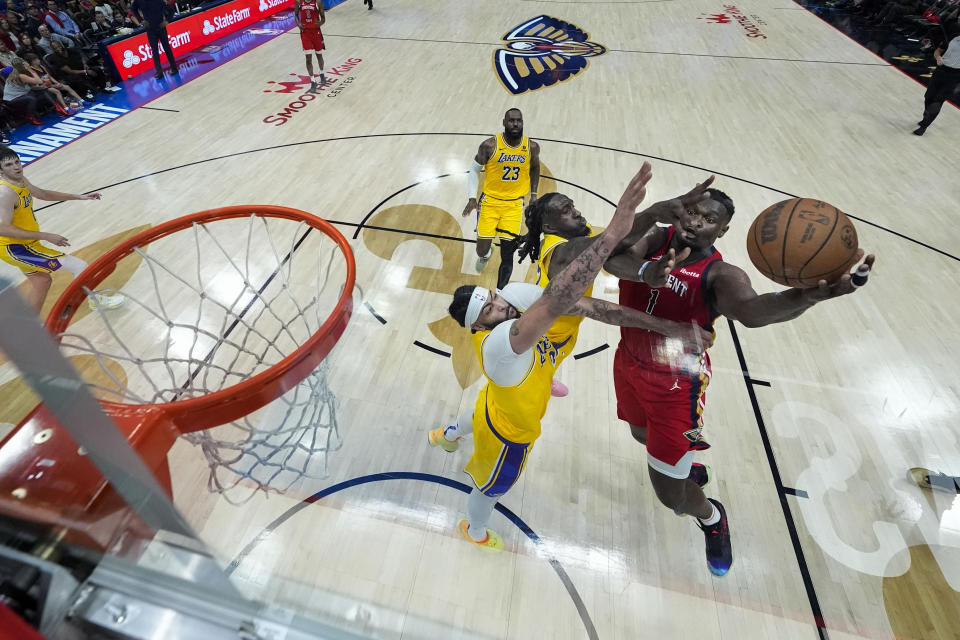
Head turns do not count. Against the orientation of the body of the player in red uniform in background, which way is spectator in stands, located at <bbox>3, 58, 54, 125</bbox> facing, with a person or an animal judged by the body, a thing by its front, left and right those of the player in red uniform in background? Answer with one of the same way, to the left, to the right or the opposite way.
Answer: to the left

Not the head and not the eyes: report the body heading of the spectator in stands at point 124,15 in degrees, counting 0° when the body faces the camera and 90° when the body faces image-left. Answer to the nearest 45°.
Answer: approximately 315°

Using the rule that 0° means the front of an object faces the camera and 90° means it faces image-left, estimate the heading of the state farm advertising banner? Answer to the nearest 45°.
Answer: approximately 315°

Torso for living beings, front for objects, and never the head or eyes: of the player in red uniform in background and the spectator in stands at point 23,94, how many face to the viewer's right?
1

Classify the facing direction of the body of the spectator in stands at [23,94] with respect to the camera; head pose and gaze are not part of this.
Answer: to the viewer's right

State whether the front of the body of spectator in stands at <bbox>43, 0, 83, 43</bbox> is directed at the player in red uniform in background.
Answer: yes

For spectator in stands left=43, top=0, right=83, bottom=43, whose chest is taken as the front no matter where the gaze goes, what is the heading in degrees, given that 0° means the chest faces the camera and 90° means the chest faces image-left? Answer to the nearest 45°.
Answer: approximately 315°

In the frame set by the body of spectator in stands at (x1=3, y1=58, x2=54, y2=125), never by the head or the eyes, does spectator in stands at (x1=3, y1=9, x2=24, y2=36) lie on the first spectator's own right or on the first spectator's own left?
on the first spectator's own left

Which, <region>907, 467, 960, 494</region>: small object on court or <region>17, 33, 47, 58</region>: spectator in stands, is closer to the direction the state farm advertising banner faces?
the small object on court
